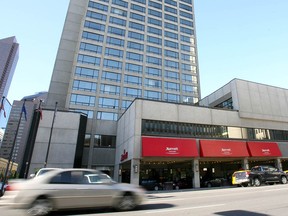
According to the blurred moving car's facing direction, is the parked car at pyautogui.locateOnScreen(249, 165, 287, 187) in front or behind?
in front

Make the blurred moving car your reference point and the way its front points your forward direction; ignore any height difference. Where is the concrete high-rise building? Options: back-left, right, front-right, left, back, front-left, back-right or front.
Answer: left

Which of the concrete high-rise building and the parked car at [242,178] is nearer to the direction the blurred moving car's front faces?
the parked car

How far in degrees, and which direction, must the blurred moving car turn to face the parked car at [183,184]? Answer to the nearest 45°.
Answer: approximately 45° to its left

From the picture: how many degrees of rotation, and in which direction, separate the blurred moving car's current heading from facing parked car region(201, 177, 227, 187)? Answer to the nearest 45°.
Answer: approximately 45° to its left

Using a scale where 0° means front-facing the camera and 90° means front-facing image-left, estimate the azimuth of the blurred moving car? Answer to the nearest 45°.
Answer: approximately 270°

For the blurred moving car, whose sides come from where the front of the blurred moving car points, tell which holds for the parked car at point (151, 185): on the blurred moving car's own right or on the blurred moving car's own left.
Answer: on the blurred moving car's own left

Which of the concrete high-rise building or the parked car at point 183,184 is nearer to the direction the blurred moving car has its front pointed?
the parked car

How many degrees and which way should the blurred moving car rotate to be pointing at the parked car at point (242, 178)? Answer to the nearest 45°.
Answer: approximately 45° to its left
